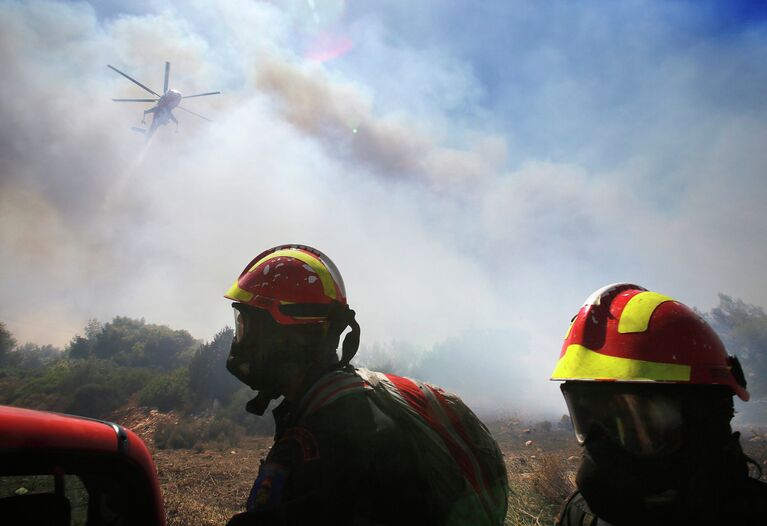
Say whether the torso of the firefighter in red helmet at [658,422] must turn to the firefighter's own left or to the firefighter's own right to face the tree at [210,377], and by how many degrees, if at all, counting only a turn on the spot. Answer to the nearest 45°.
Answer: approximately 90° to the firefighter's own right

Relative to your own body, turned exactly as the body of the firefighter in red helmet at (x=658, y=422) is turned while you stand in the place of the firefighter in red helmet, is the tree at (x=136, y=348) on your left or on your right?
on your right

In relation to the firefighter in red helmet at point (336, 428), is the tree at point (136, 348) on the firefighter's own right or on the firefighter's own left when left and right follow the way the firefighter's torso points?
on the firefighter's own right

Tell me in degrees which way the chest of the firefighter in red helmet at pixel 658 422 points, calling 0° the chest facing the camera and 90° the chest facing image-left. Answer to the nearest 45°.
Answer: approximately 45°

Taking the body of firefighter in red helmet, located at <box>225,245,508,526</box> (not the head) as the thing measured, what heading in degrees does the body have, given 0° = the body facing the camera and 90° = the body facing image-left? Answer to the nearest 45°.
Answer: approximately 90°

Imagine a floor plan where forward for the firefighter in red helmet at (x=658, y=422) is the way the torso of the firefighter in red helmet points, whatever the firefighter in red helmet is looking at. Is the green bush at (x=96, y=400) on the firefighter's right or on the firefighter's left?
on the firefighter's right

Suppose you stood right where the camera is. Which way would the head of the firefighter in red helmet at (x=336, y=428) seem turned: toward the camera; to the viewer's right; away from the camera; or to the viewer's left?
to the viewer's left

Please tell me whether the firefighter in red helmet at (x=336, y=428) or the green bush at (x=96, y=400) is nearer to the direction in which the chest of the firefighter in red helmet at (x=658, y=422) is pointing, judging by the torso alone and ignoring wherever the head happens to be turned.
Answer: the firefighter in red helmet
